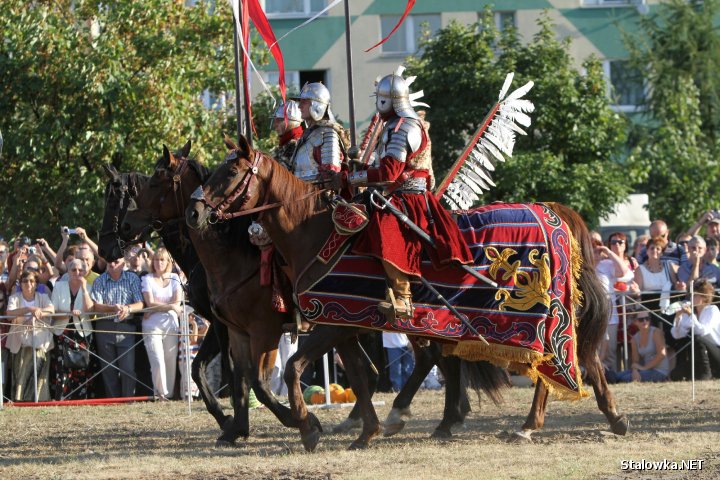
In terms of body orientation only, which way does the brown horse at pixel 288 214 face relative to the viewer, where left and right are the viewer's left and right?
facing to the left of the viewer

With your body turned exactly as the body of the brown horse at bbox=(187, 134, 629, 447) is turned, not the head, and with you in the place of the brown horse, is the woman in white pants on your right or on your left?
on your right

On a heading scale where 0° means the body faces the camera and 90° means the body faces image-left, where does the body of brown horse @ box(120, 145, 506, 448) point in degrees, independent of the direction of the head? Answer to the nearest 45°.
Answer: approximately 90°

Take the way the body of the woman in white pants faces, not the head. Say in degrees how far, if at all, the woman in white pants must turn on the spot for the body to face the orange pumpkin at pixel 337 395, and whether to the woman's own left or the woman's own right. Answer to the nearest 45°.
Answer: approximately 45° to the woman's own left

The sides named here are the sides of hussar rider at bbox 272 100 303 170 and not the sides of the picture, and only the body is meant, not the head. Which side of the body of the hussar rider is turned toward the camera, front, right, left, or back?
left

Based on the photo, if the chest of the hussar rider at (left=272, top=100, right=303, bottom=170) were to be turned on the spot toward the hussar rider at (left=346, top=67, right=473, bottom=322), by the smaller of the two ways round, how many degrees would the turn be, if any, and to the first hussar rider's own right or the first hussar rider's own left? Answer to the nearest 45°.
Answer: approximately 135° to the first hussar rider's own left

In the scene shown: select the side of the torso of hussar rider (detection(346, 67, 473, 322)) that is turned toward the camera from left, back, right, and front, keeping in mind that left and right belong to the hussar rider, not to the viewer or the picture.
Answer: left

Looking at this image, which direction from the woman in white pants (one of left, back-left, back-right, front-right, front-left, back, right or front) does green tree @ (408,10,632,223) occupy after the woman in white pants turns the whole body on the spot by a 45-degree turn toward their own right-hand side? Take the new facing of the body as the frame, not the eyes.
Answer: back

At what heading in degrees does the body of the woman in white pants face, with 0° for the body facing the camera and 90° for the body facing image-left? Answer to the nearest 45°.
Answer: approximately 0°

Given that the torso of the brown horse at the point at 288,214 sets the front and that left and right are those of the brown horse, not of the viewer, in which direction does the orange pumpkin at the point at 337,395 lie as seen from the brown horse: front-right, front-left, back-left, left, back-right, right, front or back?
right

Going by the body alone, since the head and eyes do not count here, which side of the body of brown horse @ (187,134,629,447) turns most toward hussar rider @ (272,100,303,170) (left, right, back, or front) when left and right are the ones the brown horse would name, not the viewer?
right

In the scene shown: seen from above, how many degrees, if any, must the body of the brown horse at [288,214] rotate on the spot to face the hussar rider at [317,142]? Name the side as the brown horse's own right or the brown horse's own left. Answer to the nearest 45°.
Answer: approximately 90° to the brown horse's own right

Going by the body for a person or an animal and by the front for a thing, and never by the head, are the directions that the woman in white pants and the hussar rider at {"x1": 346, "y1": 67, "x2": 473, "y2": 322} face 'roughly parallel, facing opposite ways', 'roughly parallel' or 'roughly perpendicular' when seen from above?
roughly perpendicular
